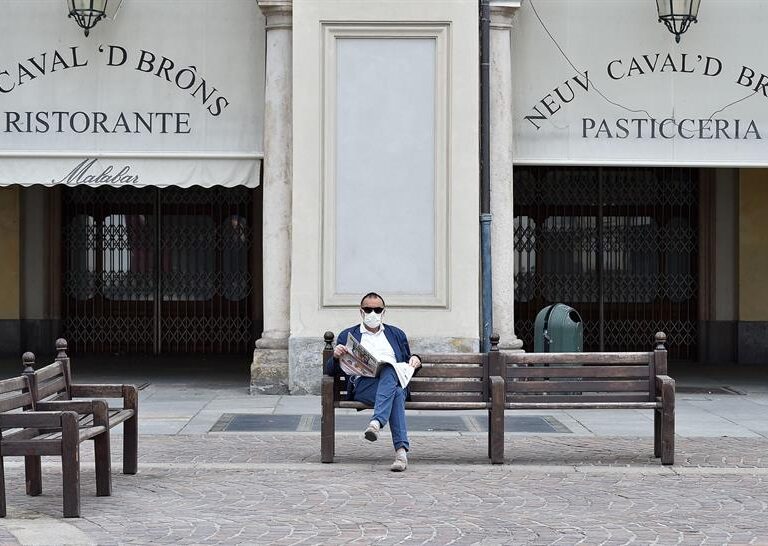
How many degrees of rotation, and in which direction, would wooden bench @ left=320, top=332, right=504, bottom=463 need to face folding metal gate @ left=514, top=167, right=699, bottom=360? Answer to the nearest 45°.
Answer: approximately 180°

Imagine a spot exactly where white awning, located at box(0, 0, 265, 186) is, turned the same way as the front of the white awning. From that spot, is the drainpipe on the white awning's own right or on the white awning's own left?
on the white awning's own left

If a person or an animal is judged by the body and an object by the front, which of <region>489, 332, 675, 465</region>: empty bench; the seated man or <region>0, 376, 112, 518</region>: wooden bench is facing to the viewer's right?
the wooden bench

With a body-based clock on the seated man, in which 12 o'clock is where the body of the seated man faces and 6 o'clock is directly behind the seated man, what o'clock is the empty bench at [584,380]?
The empty bench is roughly at 9 o'clock from the seated man.

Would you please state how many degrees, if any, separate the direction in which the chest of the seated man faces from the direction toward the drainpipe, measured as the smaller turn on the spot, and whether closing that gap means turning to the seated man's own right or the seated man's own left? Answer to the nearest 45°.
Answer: approximately 180°
